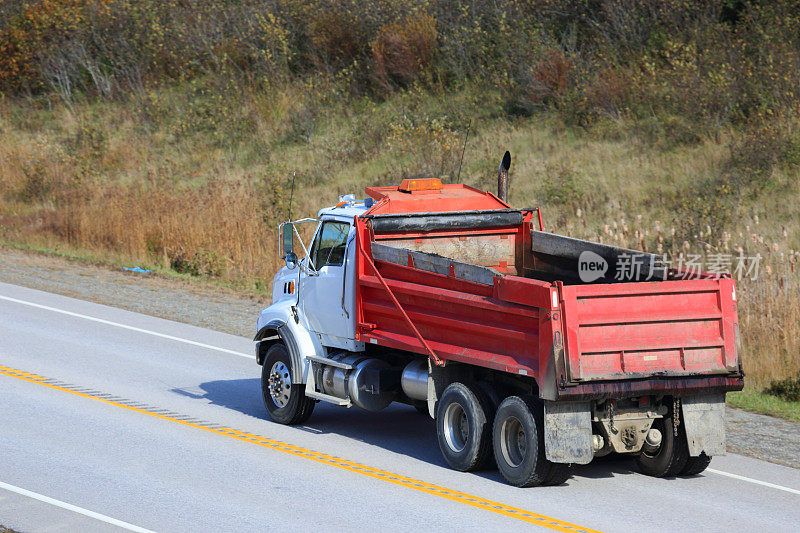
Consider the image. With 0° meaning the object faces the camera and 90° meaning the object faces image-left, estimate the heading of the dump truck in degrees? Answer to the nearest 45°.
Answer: approximately 135°

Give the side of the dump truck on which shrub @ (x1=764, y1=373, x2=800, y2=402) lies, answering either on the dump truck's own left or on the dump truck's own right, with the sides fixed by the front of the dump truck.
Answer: on the dump truck's own right

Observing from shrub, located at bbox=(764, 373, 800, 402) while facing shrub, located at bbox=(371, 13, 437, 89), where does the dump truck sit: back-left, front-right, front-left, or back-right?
back-left

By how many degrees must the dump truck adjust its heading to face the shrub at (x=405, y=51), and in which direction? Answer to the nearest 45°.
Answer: approximately 45° to its right
